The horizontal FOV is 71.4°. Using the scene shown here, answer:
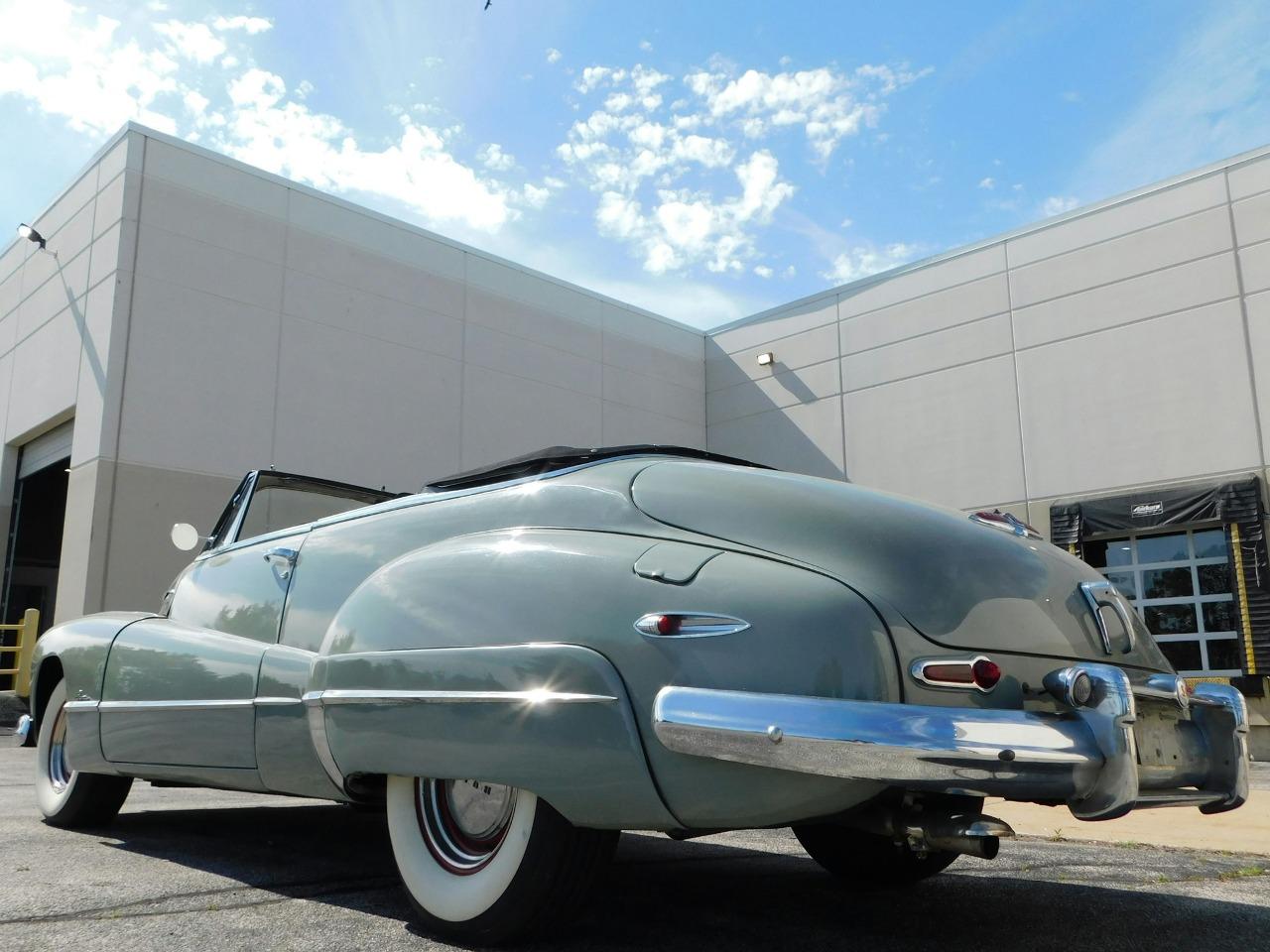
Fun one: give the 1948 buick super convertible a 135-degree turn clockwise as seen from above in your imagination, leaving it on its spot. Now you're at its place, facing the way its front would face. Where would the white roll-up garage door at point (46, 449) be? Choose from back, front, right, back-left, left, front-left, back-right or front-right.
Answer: back-left

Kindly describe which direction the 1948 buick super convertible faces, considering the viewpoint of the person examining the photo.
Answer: facing away from the viewer and to the left of the viewer
